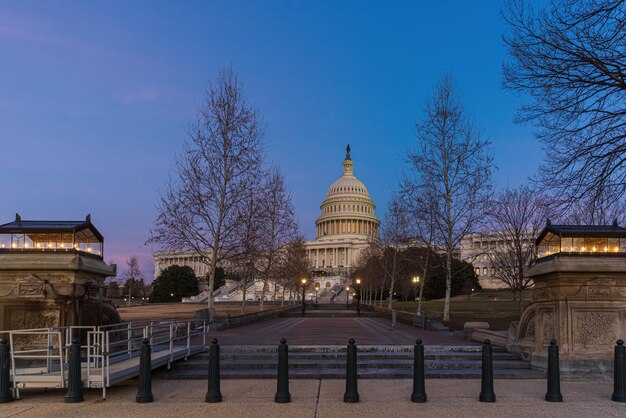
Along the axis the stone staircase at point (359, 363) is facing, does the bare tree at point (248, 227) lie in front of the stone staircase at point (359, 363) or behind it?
behind

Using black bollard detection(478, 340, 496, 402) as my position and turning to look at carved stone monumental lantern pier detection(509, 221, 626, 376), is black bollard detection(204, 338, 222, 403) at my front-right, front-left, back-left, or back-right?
back-left

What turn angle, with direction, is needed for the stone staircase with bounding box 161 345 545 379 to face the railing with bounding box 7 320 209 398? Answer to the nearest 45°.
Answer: approximately 45° to its right

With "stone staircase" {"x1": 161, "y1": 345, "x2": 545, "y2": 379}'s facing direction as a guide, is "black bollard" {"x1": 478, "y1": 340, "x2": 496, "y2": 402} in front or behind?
in front

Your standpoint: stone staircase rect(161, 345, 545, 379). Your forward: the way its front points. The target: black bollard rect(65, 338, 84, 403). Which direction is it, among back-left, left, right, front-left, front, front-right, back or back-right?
front-right

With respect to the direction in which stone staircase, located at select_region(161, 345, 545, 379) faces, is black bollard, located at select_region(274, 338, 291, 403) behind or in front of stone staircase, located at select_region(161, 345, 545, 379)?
in front

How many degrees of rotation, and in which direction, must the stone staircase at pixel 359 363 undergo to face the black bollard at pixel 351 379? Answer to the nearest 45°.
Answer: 0° — it already faces it

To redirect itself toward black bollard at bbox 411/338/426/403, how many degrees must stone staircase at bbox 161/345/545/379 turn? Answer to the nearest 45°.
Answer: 0° — it already faces it

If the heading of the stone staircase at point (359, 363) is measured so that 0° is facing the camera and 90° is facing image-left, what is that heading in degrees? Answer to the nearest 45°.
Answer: approximately 0°

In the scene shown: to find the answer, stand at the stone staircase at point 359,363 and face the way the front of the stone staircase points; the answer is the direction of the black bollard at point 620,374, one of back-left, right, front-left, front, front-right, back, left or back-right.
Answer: front-left
